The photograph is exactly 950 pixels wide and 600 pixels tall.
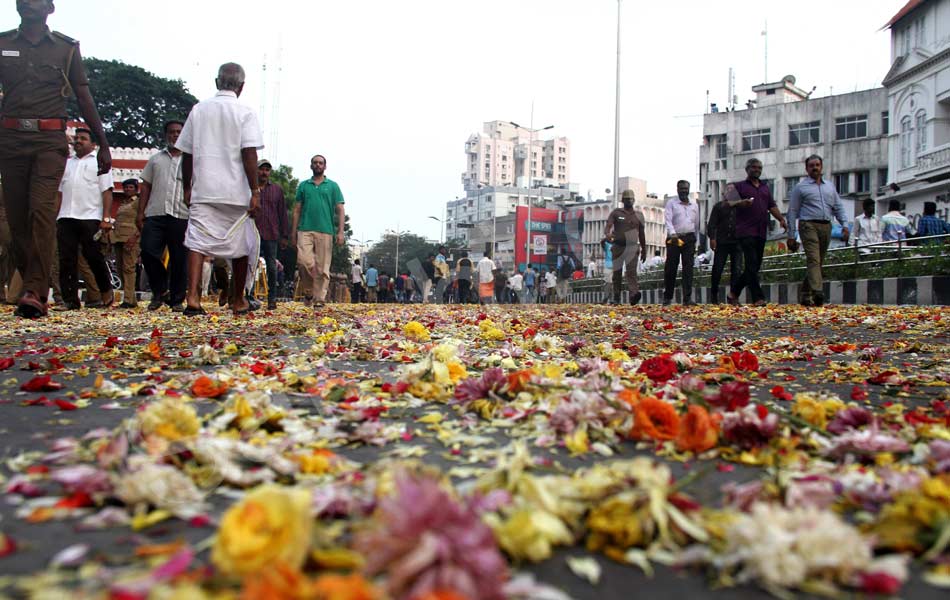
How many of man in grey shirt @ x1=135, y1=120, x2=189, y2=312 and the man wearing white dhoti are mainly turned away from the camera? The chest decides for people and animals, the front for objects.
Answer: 1

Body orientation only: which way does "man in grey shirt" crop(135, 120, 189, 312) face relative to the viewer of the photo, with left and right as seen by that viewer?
facing the viewer and to the right of the viewer

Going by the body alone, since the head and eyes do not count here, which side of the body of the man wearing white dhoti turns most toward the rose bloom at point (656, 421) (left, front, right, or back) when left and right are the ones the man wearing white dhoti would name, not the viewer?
back

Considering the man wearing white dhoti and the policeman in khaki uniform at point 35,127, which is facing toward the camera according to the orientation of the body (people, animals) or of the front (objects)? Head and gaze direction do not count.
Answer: the policeman in khaki uniform

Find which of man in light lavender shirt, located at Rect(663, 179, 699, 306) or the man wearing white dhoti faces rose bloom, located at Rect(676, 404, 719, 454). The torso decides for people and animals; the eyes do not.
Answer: the man in light lavender shirt

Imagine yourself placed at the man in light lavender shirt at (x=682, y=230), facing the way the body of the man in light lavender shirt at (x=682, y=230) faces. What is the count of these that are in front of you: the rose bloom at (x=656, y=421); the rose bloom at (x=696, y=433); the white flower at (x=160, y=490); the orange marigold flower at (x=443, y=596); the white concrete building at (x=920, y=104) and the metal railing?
4

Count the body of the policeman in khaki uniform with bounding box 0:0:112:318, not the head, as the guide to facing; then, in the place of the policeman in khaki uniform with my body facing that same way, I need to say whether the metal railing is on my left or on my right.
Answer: on my left

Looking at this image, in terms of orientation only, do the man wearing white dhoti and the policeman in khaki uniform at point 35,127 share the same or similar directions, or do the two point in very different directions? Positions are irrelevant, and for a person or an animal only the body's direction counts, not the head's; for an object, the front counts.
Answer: very different directions

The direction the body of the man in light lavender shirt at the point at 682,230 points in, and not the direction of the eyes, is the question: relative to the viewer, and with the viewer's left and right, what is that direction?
facing the viewer

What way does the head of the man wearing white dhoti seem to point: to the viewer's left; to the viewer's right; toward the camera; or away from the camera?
away from the camera

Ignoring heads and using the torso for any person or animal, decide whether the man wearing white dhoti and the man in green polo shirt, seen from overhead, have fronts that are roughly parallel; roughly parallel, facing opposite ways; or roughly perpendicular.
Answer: roughly parallel, facing opposite ways

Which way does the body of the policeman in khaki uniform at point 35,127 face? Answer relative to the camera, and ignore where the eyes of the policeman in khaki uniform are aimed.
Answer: toward the camera

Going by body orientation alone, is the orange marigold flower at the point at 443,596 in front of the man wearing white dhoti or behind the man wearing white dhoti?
behind

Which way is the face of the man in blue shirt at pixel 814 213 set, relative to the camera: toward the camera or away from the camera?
toward the camera

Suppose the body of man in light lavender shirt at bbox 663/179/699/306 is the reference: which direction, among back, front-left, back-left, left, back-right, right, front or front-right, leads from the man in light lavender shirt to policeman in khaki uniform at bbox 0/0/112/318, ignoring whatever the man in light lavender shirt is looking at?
front-right

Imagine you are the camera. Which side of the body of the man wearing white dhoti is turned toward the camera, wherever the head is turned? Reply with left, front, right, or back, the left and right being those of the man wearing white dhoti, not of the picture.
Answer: back

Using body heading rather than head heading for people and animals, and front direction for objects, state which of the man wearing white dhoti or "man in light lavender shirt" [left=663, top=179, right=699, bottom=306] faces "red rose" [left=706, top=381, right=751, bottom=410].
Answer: the man in light lavender shirt

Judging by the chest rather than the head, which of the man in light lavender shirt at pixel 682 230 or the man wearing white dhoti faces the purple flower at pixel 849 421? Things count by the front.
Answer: the man in light lavender shirt

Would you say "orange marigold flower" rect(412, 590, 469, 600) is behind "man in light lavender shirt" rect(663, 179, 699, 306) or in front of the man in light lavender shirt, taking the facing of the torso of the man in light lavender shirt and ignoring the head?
in front

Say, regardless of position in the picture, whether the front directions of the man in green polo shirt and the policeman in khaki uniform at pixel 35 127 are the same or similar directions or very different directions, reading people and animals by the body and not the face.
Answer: same or similar directions
